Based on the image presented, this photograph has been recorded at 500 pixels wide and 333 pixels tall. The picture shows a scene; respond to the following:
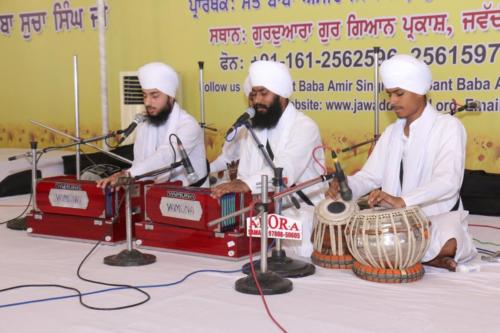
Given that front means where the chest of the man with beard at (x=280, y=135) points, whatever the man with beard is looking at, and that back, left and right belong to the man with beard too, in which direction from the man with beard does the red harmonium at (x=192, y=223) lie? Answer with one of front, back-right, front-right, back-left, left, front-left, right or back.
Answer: front

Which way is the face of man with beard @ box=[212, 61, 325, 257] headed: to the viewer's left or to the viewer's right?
to the viewer's left

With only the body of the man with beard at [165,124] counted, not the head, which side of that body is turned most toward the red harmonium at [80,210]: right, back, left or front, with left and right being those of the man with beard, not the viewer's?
front

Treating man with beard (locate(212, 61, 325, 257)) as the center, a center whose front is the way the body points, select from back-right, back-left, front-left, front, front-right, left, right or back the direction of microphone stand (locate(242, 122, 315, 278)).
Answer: front-left

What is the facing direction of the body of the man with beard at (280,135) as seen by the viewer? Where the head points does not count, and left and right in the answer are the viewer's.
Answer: facing the viewer and to the left of the viewer

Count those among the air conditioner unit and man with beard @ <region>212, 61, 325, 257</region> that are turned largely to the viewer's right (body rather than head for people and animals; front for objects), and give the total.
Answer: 0

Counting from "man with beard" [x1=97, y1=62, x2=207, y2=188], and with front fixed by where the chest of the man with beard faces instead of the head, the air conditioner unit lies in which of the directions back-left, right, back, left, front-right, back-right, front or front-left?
back-right

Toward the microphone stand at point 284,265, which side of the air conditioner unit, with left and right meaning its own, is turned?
front

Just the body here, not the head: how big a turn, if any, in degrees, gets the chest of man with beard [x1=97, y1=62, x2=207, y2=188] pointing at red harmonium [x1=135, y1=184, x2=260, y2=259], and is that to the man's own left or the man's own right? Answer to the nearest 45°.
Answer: approximately 45° to the man's own left

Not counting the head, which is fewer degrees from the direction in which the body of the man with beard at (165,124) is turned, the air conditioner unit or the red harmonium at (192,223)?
the red harmonium

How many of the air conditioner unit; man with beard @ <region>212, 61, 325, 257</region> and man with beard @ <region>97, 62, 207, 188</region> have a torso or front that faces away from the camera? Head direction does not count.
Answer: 0

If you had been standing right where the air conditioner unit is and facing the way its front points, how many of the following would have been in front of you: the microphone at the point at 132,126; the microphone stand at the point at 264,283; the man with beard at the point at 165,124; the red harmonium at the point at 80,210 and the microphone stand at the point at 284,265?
5

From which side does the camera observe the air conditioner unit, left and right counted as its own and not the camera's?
front

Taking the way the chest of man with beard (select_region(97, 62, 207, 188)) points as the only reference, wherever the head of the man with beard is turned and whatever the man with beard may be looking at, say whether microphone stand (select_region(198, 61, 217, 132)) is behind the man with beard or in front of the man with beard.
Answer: behind

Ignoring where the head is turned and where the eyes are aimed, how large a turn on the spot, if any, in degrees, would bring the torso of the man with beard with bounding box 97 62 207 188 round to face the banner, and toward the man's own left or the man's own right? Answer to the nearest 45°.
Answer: approximately 180°
